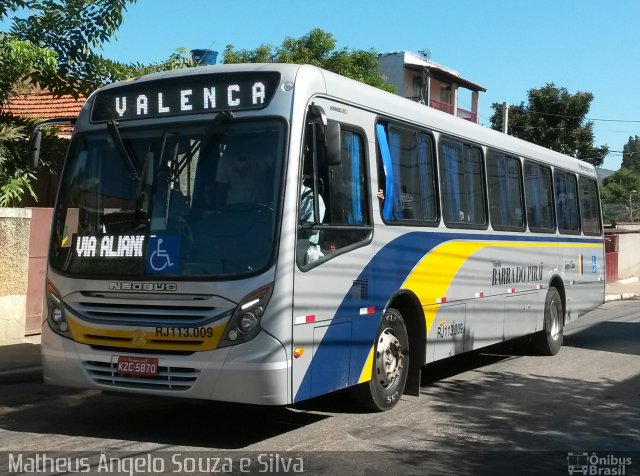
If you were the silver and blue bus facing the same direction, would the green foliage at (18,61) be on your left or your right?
on your right

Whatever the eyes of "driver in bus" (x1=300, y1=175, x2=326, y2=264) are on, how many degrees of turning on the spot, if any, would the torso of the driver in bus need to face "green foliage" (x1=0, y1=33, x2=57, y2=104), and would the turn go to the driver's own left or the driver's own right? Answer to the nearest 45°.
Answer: approximately 90° to the driver's own right

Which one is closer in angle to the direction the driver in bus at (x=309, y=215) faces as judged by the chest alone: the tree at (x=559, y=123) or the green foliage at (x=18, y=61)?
the green foliage

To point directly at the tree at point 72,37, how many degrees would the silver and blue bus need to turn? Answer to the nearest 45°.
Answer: approximately 90° to its right

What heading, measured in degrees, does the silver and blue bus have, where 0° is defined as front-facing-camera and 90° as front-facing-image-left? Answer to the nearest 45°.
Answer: approximately 45°

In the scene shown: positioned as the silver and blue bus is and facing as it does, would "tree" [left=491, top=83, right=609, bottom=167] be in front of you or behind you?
behind

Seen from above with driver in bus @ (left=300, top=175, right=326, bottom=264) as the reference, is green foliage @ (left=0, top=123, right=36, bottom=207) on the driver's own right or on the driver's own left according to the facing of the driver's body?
on the driver's own right

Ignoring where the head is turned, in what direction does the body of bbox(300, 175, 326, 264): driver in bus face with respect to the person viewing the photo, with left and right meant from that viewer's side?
facing the viewer and to the left of the viewer

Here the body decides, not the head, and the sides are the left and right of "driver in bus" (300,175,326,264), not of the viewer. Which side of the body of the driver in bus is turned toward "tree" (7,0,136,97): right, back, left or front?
right

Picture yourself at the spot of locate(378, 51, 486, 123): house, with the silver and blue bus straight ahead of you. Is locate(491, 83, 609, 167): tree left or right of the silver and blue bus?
left

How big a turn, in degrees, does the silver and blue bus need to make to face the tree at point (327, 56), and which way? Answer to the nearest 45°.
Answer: approximately 135° to its right

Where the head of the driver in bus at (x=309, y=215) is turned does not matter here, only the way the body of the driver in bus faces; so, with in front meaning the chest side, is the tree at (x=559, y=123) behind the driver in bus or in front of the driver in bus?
behind

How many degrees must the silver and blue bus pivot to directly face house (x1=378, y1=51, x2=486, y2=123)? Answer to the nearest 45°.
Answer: approximately 135° to its right

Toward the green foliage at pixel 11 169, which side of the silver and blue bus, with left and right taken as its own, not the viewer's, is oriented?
right
